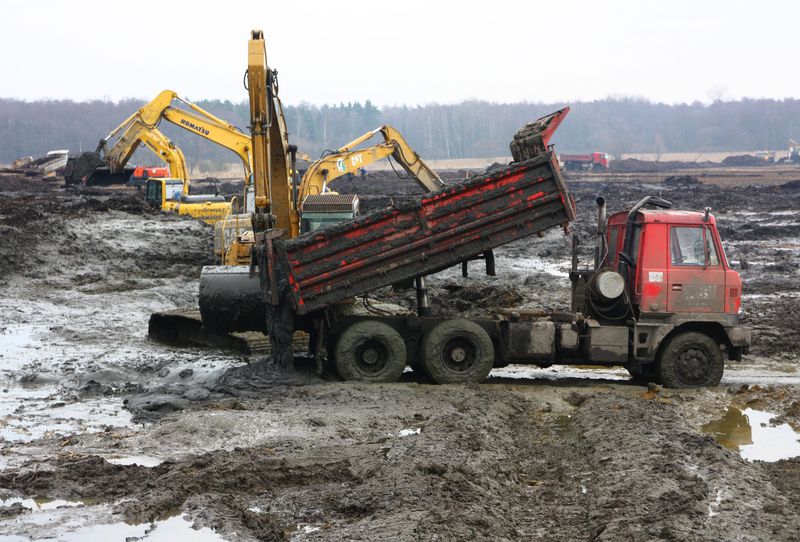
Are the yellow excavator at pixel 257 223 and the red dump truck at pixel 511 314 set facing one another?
no

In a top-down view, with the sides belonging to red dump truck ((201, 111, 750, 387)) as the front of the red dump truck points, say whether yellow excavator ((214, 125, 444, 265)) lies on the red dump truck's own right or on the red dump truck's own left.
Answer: on the red dump truck's own left

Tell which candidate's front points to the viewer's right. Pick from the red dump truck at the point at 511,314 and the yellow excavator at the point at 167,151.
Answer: the red dump truck

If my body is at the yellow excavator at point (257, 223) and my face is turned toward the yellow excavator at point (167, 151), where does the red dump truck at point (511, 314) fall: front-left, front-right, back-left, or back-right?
back-right

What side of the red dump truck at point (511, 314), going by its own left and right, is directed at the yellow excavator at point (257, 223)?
back

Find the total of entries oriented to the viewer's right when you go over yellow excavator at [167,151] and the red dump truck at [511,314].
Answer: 1

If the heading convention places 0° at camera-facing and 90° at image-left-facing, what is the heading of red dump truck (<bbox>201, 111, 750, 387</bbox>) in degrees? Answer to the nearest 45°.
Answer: approximately 270°

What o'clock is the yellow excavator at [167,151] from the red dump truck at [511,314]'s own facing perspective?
The yellow excavator is roughly at 8 o'clock from the red dump truck.

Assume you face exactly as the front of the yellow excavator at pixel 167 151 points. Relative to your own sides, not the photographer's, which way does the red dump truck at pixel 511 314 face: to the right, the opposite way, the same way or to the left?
the opposite way

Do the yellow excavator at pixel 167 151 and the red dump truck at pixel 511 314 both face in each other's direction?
no

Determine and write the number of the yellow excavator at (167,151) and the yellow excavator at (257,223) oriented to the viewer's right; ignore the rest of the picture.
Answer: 0

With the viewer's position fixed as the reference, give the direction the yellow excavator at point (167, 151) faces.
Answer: facing to the left of the viewer
